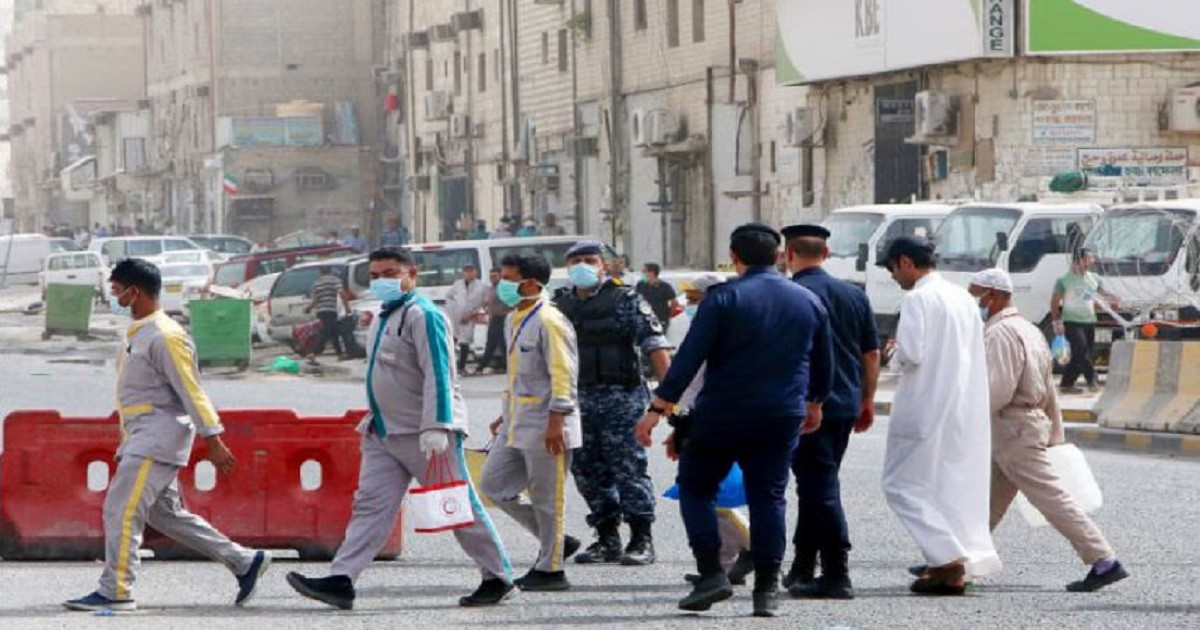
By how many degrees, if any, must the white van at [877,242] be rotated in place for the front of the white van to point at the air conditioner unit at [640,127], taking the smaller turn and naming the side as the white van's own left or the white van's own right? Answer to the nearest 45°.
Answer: approximately 135° to the white van's own right

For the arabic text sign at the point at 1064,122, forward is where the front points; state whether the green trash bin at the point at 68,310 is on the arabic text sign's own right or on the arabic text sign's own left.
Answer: on the arabic text sign's own right
